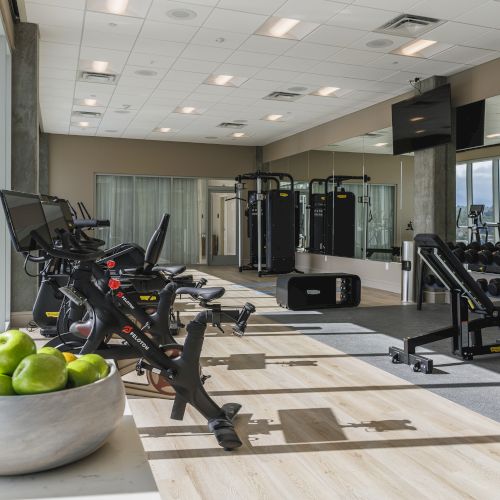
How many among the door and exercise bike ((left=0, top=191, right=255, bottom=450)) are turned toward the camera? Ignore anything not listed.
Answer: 1

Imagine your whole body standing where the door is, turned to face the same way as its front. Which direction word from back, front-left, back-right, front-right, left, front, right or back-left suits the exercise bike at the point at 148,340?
front

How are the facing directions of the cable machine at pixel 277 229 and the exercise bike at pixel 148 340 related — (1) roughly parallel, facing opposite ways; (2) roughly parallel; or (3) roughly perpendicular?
roughly perpendicular

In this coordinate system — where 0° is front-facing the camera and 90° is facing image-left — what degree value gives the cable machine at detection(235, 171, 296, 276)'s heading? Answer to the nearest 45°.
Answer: approximately 45°

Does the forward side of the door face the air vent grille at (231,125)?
yes

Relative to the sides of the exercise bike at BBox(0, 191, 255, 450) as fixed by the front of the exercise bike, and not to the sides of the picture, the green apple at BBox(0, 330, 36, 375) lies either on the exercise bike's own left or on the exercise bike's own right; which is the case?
on the exercise bike's own left

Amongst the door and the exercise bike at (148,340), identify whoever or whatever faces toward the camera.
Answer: the door

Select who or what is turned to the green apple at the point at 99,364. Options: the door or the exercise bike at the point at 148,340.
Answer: the door

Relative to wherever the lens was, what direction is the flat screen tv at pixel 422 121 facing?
facing the viewer and to the left of the viewer

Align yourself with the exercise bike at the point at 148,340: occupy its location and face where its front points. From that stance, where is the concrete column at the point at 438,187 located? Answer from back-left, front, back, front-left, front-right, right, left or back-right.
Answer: right

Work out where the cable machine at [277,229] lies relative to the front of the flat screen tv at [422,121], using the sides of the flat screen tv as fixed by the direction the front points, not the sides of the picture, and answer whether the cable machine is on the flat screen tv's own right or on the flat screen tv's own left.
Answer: on the flat screen tv's own right

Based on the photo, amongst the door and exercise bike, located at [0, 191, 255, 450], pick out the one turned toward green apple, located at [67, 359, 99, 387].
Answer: the door

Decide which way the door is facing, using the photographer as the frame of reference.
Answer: facing the viewer

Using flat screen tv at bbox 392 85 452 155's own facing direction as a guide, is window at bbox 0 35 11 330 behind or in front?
in front
